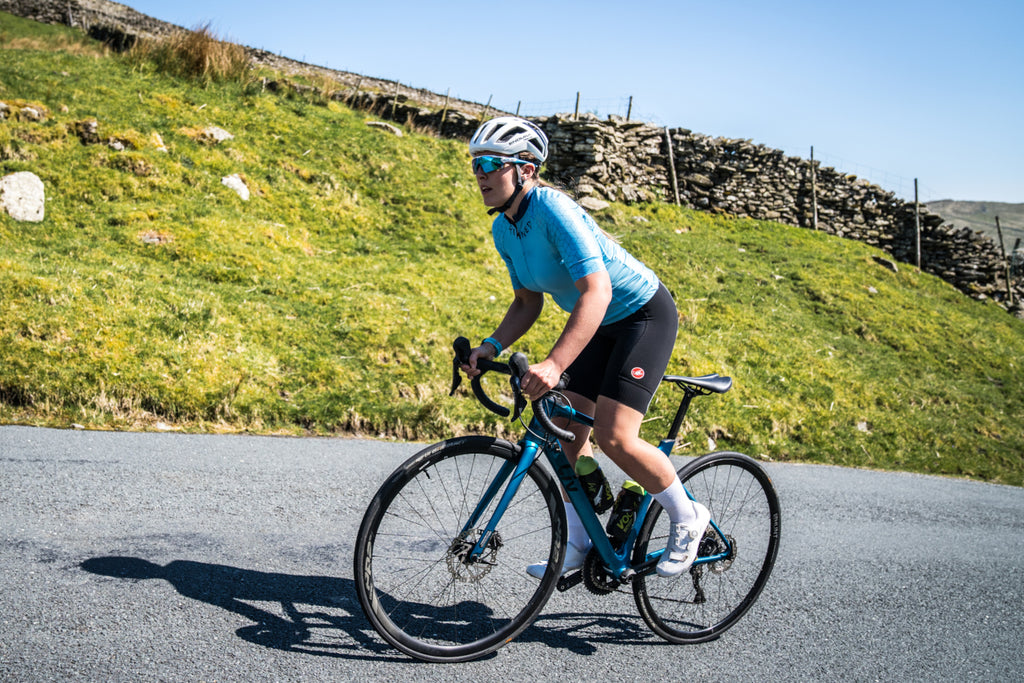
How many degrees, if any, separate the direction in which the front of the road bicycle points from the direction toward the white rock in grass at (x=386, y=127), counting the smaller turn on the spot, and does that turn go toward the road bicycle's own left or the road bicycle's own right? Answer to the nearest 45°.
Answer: approximately 135° to the road bicycle's own right

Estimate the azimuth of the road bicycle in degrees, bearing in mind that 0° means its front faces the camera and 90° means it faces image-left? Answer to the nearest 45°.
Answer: approximately 45°

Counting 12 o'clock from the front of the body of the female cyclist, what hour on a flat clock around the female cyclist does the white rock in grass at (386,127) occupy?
The white rock in grass is roughly at 4 o'clock from the female cyclist.

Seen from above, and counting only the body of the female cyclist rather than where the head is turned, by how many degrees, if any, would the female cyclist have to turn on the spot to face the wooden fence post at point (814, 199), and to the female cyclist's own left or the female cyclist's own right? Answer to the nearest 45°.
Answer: approximately 135° to the female cyclist's own right

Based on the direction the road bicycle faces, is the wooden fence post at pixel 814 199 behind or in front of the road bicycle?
behind

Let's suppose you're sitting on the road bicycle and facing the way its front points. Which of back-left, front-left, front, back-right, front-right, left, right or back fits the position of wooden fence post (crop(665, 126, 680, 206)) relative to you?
back-right

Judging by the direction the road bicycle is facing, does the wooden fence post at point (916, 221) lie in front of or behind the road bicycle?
behind

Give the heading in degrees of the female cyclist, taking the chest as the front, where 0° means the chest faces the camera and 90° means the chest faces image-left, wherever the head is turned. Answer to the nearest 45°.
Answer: approximately 45°

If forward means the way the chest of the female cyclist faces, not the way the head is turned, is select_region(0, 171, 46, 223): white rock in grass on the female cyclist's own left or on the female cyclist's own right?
on the female cyclist's own right

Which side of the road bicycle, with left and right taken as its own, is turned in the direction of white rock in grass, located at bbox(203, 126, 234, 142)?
right

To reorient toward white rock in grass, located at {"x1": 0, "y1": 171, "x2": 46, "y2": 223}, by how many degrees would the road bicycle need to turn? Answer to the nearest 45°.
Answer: approximately 90° to its right
